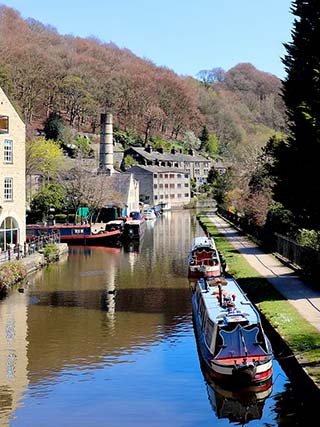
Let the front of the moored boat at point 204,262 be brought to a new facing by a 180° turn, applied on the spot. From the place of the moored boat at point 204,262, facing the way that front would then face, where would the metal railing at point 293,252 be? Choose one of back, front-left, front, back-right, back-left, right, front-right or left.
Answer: right

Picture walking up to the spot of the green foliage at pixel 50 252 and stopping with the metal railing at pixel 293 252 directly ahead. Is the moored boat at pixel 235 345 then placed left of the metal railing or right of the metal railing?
right

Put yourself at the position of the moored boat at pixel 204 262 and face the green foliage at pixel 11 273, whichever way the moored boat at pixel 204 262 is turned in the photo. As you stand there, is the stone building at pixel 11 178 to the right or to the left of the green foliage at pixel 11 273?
right

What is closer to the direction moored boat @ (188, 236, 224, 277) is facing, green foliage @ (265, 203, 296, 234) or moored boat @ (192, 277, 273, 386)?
the moored boat

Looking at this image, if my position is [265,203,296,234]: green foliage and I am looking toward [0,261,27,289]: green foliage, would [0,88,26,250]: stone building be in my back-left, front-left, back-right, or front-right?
front-right

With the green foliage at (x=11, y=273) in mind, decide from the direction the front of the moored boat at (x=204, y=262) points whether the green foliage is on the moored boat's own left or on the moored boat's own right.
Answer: on the moored boat's own right

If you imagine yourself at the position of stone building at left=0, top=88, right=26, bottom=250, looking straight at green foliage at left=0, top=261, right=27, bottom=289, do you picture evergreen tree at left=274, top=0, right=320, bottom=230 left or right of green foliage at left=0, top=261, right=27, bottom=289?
left

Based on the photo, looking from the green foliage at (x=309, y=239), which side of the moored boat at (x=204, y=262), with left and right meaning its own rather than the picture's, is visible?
left
